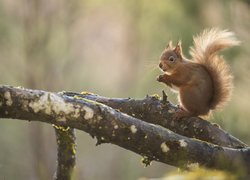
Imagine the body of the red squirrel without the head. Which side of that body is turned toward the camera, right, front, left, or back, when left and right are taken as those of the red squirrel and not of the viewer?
left
